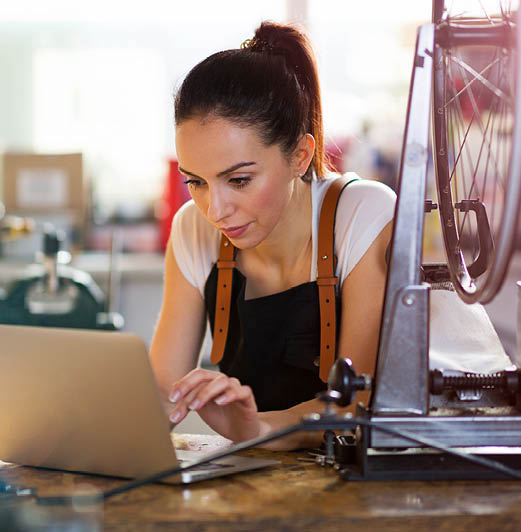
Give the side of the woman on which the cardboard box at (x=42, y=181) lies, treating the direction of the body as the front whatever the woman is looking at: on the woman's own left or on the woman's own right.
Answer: on the woman's own right

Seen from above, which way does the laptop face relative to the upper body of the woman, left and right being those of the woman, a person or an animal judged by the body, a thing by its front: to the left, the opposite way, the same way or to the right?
the opposite way

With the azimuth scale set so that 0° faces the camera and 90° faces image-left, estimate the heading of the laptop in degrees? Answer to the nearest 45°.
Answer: approximately 225°

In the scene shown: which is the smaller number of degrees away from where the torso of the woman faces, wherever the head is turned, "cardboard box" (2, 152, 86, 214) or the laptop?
the laptop

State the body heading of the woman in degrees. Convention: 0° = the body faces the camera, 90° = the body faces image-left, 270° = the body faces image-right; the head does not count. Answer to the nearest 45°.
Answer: approximately 45°

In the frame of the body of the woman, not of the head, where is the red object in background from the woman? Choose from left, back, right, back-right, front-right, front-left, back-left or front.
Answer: back-right
